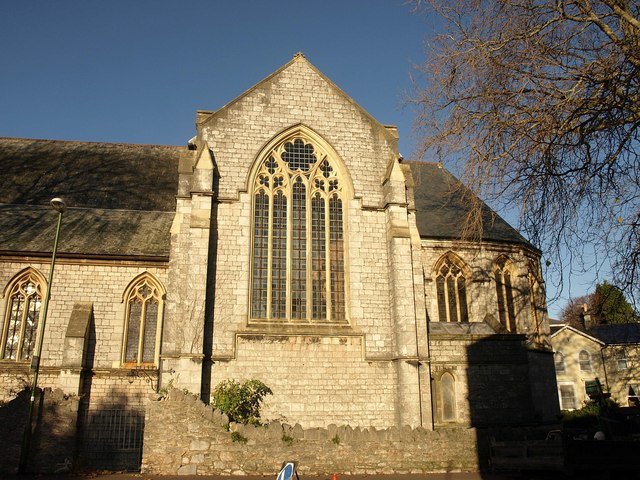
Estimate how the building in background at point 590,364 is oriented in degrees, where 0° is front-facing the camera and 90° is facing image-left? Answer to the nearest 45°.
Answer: approximately 0°

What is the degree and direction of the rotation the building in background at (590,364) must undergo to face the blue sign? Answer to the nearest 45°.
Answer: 0° — it already faces it

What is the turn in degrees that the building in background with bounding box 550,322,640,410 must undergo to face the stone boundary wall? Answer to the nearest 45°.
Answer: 0° — it already faces it
